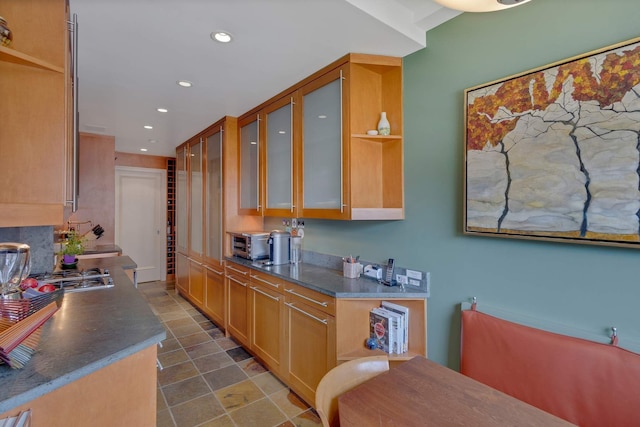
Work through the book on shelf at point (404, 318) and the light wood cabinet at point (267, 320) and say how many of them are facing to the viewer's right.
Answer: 0

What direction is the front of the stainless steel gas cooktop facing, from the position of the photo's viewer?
facing to the right of the viewer

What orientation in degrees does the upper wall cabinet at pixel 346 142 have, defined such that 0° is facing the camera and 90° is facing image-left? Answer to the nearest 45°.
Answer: approximately 45°

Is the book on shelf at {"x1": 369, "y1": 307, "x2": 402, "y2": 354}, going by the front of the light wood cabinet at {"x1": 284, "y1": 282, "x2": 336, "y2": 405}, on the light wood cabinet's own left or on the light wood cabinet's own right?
on the light wood cabinet's own left

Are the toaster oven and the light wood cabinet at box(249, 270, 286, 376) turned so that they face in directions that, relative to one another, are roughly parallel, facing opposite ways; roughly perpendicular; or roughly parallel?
roughly parallel

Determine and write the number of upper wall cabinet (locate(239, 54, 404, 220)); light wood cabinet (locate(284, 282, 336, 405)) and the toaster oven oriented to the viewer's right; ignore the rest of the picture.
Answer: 0

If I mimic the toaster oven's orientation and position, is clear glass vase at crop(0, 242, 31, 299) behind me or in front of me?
in front

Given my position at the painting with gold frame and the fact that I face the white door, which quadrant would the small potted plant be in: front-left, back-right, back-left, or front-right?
front-left

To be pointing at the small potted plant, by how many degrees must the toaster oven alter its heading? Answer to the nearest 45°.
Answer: approximately 45° to its right

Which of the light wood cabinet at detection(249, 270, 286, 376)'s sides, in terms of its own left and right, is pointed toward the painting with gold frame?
left

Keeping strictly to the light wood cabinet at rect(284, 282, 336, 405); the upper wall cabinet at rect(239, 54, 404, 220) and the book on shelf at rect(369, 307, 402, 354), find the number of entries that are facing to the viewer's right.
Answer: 0

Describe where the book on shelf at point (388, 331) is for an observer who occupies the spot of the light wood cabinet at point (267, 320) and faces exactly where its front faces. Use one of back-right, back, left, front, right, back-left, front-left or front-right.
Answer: left

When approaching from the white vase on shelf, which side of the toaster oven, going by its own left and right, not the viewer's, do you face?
left

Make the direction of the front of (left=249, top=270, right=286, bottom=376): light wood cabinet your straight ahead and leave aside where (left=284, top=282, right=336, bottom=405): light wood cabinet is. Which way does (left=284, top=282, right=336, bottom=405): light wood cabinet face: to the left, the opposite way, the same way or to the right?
the same way

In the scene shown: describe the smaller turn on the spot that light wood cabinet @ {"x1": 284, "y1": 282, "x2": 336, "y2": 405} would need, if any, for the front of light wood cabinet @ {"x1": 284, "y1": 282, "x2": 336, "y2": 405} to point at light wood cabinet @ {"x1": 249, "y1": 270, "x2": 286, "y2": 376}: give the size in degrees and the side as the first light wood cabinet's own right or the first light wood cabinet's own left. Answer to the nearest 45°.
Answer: approximately 90° to the first light wood cabinet's own right

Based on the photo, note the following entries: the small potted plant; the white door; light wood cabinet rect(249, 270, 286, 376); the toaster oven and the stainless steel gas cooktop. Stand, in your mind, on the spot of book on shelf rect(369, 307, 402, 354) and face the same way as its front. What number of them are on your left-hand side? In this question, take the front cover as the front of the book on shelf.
0
